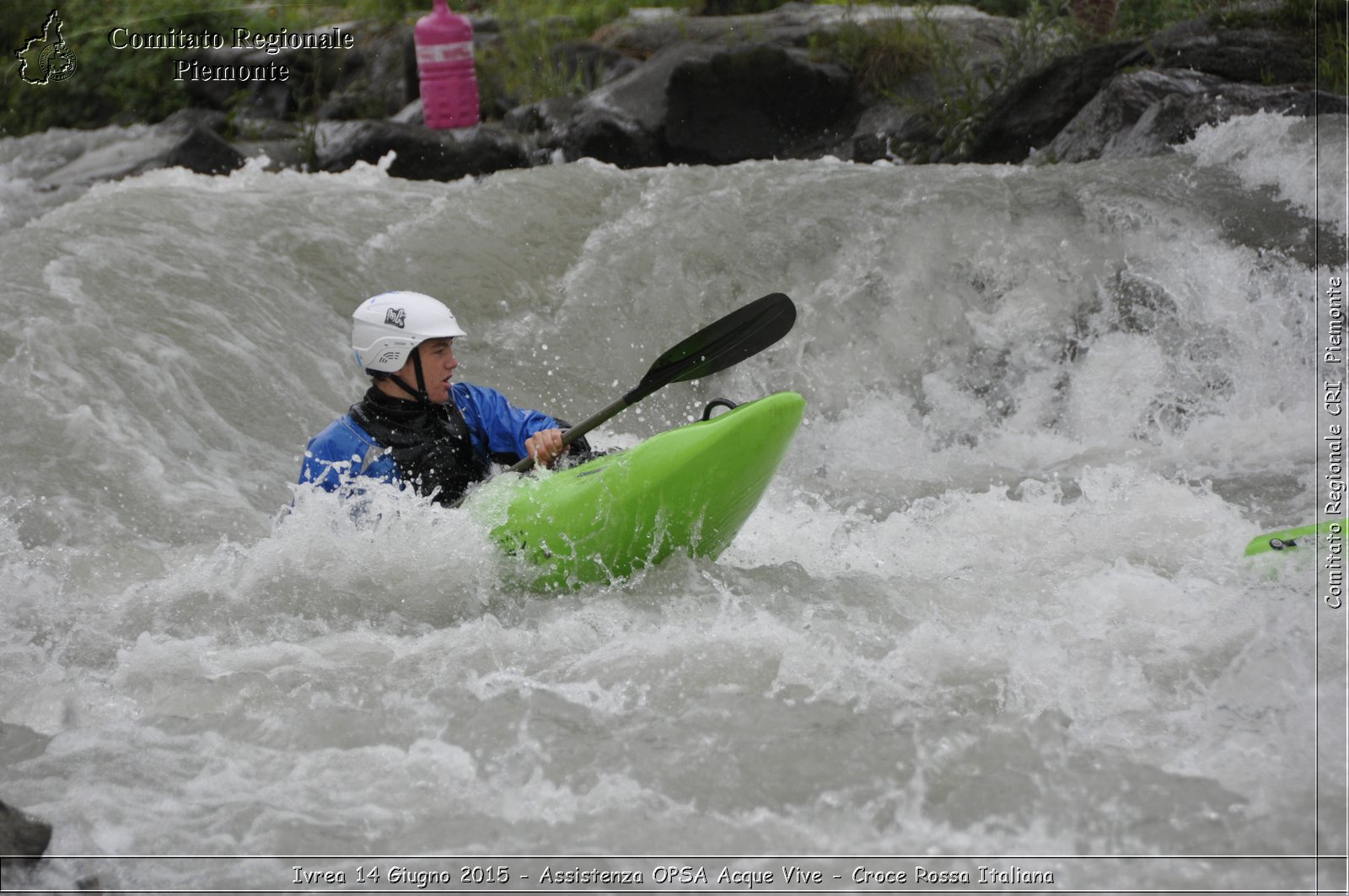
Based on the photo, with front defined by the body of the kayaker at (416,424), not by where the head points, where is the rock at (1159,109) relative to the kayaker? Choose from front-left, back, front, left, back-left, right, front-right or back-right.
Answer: left

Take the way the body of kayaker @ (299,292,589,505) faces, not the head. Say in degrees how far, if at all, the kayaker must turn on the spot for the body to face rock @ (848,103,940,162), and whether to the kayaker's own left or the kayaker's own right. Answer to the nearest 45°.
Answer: approximately 90° to the kayaker's own left

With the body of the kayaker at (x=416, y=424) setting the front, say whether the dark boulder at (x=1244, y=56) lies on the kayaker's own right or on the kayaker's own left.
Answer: on the kayaker's own left

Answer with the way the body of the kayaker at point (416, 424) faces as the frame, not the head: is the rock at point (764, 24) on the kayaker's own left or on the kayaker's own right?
on the kayaker's own left

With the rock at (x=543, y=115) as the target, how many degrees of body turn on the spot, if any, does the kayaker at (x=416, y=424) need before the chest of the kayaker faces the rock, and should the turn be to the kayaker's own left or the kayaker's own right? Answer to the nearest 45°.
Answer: approximately 135° to the kayaker's own left

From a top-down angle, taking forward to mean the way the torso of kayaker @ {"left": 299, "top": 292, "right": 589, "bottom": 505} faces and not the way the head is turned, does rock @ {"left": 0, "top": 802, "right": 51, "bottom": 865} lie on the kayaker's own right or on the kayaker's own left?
on the kayaker's own right

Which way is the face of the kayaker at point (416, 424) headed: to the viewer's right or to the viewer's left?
to the viewer's right

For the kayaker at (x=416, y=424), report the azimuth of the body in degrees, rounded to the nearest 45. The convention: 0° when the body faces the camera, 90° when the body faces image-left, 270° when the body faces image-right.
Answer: approximately 315°

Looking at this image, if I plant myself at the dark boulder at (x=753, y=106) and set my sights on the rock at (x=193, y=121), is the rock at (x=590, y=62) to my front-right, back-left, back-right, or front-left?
front-right

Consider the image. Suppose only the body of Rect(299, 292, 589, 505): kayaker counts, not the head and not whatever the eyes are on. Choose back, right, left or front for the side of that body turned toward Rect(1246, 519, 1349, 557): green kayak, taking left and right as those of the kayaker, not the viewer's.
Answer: front
